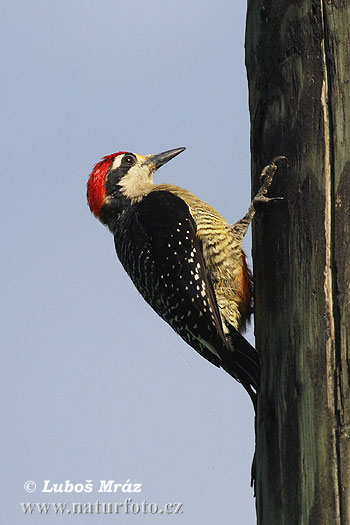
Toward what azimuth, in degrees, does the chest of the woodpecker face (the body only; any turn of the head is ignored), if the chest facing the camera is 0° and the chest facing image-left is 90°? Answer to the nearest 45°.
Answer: approximately 270°
